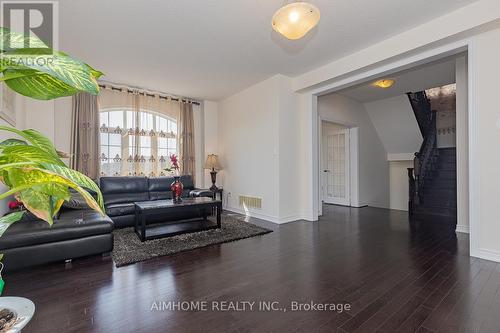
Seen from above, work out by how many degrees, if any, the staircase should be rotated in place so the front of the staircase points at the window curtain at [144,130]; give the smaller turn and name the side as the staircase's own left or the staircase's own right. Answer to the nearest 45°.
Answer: approximately 45° to the staircase's own right

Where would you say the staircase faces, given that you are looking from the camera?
facing the viewer

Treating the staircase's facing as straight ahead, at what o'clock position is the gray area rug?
The gray area rug is roughly at 1 o'clock from the staircase.

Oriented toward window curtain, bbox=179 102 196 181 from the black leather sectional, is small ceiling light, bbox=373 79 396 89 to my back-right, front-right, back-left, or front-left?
front-right

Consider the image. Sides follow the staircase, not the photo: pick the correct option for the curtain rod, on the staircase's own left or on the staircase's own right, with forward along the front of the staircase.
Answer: on the staircase's own right

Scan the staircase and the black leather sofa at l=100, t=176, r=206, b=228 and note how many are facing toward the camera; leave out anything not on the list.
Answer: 2

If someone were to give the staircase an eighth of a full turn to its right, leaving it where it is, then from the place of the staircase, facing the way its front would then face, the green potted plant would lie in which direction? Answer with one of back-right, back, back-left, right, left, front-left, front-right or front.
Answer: front-left

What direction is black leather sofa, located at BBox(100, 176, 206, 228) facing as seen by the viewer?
toward the camera

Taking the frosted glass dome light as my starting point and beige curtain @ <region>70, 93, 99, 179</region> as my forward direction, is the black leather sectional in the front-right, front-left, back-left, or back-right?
front-left

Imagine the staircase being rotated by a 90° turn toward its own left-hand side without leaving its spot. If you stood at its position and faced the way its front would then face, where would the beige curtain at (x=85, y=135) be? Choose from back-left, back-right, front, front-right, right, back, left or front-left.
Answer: back-right

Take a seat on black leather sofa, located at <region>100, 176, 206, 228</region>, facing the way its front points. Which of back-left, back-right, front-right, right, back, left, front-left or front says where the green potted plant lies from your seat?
front

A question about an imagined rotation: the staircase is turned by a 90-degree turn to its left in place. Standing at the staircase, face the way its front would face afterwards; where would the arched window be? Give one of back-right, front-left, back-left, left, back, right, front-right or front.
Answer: back-right

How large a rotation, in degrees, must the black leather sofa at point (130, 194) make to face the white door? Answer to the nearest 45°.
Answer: approximately 90° to its left
